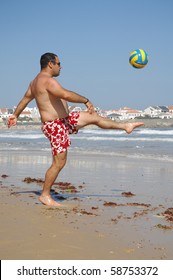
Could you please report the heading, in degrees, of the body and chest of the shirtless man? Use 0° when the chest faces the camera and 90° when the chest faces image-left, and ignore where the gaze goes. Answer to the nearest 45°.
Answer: approximately 270°

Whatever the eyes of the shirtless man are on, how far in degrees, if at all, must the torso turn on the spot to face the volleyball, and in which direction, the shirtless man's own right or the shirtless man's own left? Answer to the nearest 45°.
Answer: approximately 45° to the shirtless man's own left

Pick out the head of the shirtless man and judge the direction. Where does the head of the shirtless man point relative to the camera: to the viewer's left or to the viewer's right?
to the viewer's right
